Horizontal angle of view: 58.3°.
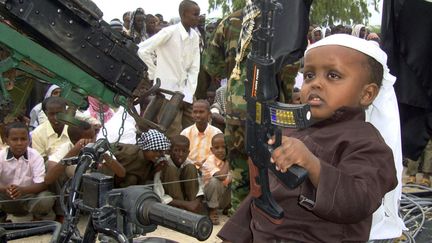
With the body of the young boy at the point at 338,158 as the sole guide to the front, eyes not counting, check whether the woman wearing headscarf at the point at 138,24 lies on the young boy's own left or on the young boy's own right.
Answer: on the young boy's own right

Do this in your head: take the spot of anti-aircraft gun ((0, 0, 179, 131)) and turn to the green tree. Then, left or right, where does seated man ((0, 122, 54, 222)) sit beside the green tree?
left

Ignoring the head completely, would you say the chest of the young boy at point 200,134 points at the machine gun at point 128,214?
yes

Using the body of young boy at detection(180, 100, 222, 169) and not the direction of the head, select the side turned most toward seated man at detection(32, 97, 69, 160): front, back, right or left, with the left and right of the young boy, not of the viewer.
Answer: right

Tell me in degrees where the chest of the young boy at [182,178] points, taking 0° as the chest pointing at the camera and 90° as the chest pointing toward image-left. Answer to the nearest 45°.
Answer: approximately 0°
